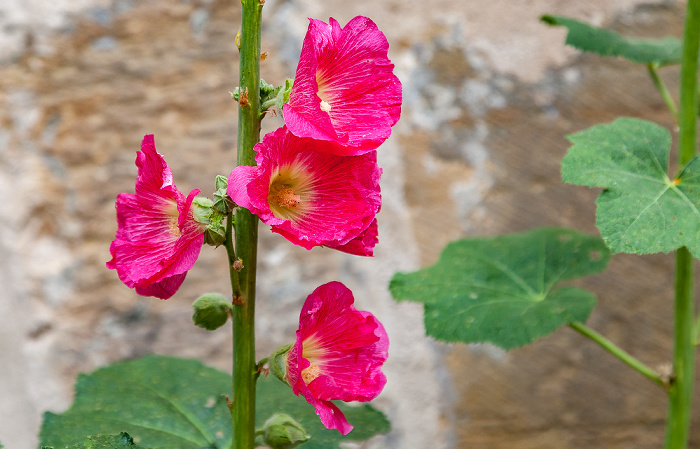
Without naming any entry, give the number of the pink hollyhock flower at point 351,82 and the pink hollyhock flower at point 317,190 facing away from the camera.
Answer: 0

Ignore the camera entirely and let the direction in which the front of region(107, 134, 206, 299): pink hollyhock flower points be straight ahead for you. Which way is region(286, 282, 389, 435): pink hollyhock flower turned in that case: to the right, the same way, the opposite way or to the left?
to the left

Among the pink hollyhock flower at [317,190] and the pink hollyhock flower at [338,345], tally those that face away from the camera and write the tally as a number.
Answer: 0

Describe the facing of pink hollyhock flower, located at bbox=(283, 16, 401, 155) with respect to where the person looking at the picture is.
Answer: facing the viewer and to the right of the viewer

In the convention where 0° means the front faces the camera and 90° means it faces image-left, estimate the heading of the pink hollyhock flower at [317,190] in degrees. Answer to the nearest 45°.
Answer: approximately 315°
